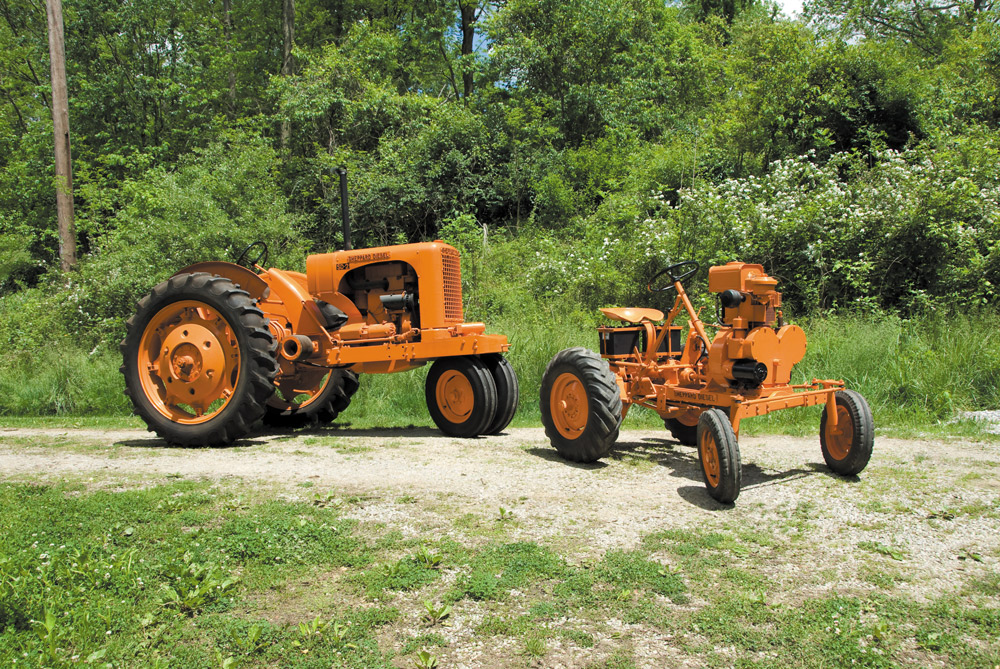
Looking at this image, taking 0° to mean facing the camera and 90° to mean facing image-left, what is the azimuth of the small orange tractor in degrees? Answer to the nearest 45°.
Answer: approximately 315°

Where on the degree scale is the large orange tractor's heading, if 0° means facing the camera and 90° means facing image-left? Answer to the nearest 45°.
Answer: approximately 315°

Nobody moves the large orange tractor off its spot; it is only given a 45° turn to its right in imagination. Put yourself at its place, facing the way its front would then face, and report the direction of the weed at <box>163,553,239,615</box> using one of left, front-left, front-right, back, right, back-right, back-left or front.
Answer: front

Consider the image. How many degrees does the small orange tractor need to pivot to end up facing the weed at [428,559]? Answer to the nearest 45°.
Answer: approximately 90° to its right

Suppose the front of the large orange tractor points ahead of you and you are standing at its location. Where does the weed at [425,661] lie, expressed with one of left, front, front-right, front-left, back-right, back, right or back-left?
front-right

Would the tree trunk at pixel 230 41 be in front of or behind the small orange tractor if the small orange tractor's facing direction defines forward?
behind

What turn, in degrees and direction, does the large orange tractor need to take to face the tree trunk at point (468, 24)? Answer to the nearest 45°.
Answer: approximately 135° to its left

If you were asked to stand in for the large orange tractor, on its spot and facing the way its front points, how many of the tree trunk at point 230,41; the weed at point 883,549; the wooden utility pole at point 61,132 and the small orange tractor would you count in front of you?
2

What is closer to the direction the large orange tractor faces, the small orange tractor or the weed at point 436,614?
the small orange tractor

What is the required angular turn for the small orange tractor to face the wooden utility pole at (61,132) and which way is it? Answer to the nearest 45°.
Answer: approximately 180°

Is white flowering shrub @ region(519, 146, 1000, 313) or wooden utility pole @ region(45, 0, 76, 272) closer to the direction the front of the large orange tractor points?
the white flowering shrub
